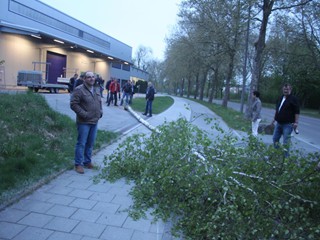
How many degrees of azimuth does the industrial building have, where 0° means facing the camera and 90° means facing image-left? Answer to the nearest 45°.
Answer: approximately 315°

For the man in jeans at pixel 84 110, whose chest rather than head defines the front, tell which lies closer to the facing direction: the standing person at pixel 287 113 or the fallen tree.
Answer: the fallen tree

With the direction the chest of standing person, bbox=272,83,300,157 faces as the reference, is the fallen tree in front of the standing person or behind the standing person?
in front

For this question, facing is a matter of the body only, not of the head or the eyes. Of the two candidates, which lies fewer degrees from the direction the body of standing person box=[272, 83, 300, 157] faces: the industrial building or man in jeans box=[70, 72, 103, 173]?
the man in jeans

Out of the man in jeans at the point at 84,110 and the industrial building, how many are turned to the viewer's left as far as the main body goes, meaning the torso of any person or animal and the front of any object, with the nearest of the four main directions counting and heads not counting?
0

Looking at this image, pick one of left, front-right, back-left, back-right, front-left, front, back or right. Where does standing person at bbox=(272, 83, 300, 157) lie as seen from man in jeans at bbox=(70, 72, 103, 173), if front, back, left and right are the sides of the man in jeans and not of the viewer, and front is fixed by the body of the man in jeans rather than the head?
front-left
